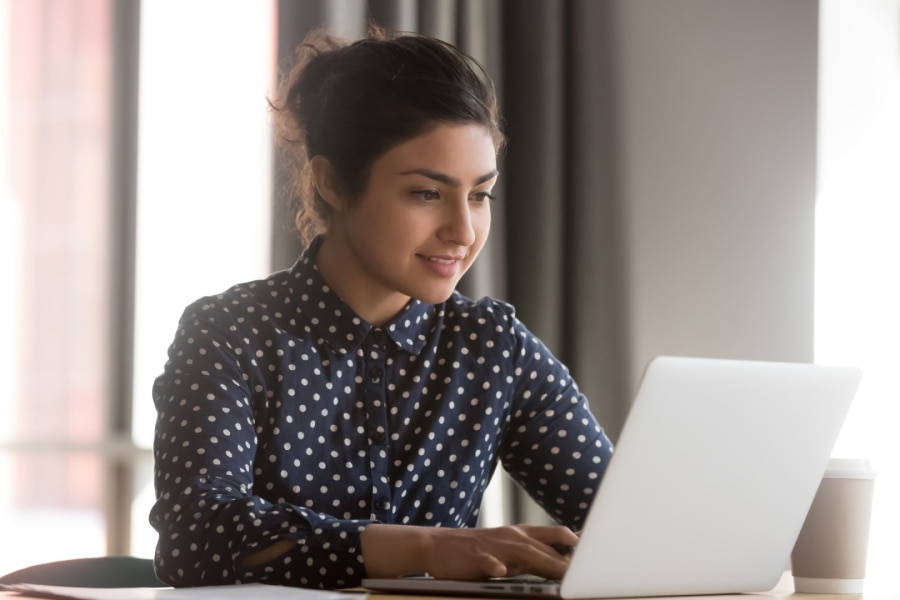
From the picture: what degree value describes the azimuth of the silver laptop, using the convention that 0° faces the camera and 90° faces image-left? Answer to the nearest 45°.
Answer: approximately 135°

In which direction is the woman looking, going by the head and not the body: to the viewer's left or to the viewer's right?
to the viewer's right

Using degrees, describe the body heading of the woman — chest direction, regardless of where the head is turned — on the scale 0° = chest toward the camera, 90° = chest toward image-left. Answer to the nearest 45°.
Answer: approximately 315°

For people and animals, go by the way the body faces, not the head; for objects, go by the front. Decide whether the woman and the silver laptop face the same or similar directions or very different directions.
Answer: very different directions
